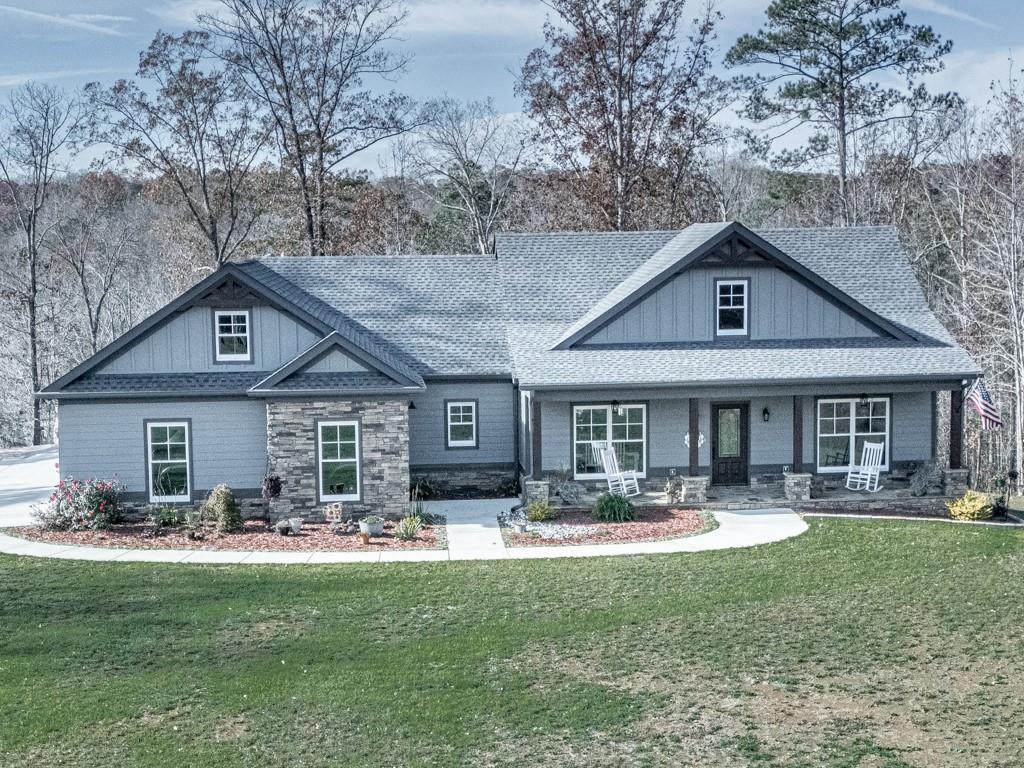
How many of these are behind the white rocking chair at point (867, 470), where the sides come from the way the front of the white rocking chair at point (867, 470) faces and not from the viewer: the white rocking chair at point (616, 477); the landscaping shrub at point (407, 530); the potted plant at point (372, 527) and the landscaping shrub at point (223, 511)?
0

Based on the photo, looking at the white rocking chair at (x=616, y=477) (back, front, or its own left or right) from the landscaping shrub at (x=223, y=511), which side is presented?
right

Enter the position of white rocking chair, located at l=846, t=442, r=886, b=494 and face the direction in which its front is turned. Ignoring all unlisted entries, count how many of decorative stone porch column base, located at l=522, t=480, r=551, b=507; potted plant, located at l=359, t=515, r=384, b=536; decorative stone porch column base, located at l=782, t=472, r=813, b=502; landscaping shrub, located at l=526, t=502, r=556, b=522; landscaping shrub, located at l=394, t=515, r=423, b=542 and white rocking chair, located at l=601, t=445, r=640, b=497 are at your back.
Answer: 0

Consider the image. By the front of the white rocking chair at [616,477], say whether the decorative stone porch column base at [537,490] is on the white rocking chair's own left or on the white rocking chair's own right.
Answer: on the white rocking chair's own right

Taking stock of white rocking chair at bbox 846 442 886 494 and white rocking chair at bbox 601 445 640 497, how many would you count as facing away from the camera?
0

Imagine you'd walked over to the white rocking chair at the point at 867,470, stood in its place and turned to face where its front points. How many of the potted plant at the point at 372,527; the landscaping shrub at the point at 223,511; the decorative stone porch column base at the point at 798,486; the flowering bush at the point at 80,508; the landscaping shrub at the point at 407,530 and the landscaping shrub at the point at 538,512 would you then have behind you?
0

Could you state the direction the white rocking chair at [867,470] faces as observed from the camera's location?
facing the viewer and to the left of the viewer

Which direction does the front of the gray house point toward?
toward the camera

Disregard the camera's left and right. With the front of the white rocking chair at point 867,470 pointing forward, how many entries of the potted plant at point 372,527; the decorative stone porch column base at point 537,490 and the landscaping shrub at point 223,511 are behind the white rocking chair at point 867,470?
0

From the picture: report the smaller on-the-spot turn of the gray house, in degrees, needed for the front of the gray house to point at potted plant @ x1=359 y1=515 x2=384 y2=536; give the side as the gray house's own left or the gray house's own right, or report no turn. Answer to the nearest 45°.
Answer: approximately 45° to the gray house's own right

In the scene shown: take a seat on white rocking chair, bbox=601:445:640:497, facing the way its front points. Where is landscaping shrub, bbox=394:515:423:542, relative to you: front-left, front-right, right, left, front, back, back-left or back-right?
right

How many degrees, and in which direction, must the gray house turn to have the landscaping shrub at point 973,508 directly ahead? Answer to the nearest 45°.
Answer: approximately 90° to its left
